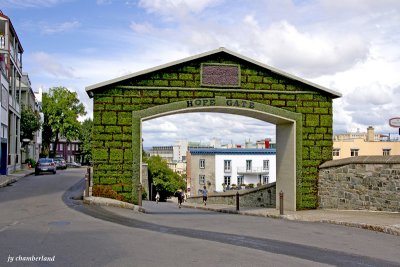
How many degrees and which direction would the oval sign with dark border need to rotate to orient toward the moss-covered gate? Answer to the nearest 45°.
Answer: approximately 90° to its right

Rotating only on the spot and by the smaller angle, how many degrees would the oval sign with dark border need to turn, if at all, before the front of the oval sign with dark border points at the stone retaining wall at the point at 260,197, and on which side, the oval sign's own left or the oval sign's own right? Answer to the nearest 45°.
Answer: approximately 135° to the oval sign's own right

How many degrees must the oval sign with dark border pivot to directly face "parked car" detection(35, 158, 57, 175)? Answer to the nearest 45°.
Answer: approximately 135° to its right

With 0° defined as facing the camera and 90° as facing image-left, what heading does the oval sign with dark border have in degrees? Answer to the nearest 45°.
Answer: approximately 0°
